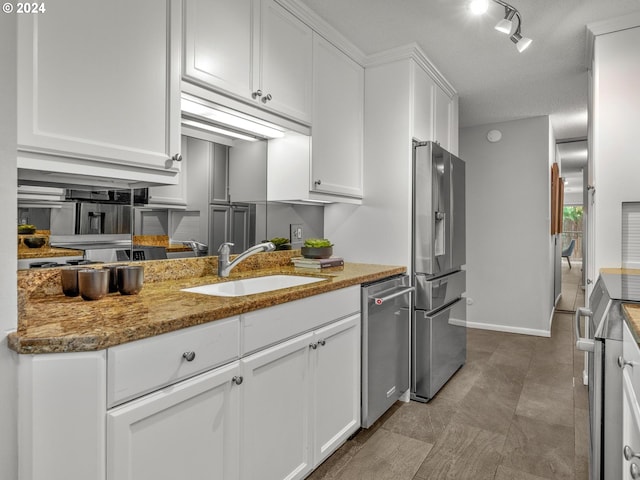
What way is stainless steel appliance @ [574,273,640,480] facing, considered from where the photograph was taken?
facing to the left of the viewer

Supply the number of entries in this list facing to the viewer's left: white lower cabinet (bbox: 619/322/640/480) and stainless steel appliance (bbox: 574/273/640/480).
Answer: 2

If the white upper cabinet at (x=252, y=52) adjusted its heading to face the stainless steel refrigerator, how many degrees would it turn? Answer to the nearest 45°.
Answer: approximately 90° to its left

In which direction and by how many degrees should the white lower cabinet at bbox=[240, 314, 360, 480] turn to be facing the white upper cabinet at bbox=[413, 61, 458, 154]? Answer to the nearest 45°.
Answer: approximately 90° to its left

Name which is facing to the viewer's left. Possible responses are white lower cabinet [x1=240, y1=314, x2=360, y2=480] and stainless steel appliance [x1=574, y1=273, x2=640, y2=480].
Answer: the stainless steel appliance

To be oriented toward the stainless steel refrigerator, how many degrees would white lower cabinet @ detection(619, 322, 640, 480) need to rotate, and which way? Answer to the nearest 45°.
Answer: approximately 45° to its right

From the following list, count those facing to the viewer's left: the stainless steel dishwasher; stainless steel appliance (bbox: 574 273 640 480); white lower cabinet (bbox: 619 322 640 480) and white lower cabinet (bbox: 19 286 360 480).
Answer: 2

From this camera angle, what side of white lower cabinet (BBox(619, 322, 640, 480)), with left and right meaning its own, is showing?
left

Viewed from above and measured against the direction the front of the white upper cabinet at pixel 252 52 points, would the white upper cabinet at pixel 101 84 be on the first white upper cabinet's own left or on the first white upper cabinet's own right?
on the first white upper cabinet's own right
